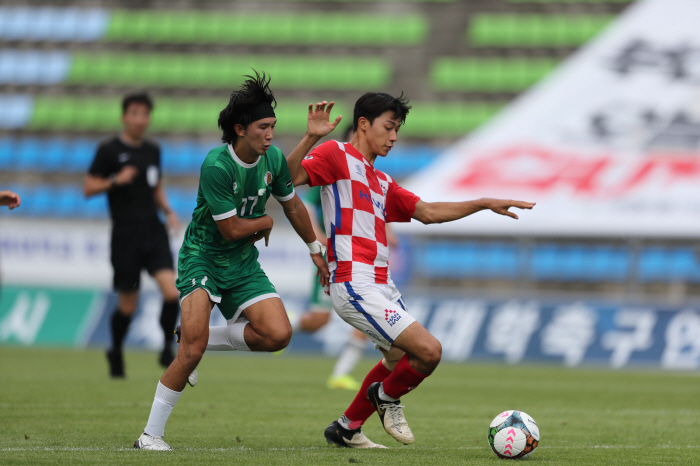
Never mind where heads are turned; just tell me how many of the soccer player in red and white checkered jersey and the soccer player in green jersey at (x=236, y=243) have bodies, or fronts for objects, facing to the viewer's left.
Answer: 0

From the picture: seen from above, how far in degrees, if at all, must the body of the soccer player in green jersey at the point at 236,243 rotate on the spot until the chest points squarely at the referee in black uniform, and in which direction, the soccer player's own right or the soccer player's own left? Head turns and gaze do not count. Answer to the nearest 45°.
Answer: approximately 135° to the soccer player's own left

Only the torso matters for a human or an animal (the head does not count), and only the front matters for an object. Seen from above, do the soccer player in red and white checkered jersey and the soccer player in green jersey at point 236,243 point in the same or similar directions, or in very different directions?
same or similar directions

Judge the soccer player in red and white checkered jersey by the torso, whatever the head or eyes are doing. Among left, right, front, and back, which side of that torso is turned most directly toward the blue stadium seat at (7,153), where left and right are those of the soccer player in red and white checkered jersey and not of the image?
back

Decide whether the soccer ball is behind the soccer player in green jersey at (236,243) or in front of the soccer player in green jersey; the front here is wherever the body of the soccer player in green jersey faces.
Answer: in front

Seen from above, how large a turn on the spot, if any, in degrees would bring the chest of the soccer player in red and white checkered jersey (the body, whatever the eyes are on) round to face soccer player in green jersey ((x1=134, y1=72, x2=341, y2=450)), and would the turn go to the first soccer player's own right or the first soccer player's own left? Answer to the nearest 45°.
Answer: approximately 135° to the first soccer player's own right

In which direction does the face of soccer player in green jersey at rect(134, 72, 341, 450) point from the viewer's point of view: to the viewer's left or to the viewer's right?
to the viewer's right

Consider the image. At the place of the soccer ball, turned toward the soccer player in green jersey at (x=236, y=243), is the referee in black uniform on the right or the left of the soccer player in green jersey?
right

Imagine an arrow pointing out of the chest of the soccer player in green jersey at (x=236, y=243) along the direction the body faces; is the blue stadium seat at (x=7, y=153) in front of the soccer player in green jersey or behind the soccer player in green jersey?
behind

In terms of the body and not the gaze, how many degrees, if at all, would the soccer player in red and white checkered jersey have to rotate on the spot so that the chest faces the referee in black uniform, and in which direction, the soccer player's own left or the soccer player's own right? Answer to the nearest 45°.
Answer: approximately 180°
